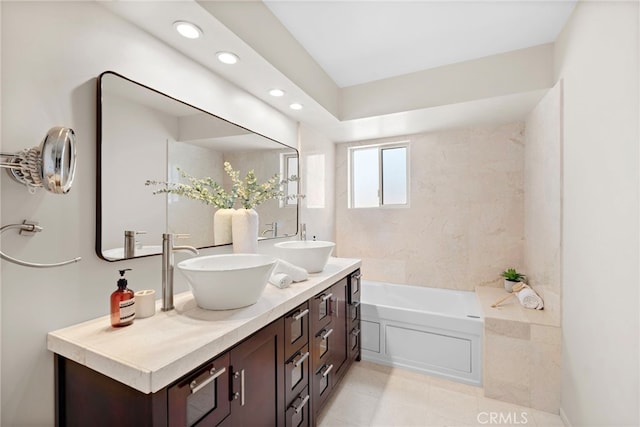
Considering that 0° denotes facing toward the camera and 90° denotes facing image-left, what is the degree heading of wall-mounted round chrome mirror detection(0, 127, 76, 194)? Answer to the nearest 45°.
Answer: approximately 270°

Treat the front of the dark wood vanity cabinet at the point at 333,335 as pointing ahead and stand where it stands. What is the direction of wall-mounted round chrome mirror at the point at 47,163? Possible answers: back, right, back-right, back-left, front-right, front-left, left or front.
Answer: right

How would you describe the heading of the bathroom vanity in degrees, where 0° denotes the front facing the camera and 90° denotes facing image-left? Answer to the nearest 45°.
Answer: approximately 315°

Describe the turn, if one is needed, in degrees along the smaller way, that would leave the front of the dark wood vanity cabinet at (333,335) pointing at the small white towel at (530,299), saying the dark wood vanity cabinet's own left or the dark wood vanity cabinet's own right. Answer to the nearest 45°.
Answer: approximately 45° to the dark wood vanity cabinet's own left

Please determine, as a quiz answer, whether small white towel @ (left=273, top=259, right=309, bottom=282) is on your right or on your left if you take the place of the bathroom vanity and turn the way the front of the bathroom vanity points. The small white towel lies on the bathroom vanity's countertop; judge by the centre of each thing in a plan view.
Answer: on your left

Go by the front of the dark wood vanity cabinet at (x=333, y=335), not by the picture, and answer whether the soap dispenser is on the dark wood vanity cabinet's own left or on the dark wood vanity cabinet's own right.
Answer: on the dark wood vanity cabinet's own right

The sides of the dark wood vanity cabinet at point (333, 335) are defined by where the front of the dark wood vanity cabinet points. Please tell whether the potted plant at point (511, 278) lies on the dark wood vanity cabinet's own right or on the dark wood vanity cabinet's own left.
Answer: on the dark wood vanity cabinet's own left

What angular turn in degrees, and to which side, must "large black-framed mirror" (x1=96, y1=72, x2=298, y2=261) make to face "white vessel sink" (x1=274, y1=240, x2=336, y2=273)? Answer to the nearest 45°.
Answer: approximately 45° to its left
